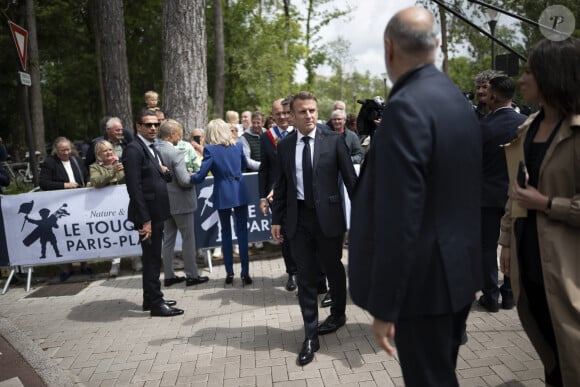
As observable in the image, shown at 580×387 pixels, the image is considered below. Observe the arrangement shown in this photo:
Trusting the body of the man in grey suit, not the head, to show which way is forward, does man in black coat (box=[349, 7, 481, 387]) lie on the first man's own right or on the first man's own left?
on the first man's own right

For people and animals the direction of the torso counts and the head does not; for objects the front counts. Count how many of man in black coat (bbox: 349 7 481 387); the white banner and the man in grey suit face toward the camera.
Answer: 1

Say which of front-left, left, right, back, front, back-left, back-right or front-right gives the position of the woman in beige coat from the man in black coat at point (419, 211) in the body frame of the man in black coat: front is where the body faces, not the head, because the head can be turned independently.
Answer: right

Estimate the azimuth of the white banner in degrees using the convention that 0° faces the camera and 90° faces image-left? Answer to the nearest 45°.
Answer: approximately 0°

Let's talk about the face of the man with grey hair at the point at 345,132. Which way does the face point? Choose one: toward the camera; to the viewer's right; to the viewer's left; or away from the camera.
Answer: toward the camera

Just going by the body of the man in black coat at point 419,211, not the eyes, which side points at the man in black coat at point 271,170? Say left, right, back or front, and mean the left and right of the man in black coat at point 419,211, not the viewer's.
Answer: front

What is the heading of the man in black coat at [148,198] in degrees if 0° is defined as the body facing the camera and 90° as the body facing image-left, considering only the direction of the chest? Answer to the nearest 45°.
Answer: approximately 315°

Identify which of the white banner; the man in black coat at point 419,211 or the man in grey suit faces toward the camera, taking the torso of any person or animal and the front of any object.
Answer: the white banner

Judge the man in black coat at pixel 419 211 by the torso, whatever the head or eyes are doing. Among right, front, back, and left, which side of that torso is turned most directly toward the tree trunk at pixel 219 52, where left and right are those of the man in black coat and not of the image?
front

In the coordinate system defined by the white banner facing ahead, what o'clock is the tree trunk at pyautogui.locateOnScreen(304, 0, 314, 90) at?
The tree trunk is roughly at 7 o'clock from the white banner.

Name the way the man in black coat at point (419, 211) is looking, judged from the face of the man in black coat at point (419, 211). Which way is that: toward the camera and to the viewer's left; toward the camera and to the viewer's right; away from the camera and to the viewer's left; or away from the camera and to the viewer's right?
away from the camera and to the viewer's left

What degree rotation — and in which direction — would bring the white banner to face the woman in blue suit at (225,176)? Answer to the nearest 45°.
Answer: approximately 45° to its left

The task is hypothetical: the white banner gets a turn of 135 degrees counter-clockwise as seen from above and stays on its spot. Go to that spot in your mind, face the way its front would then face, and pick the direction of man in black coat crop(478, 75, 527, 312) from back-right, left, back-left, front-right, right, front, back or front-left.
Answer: right

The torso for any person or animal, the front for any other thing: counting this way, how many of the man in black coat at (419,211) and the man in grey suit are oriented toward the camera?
0
